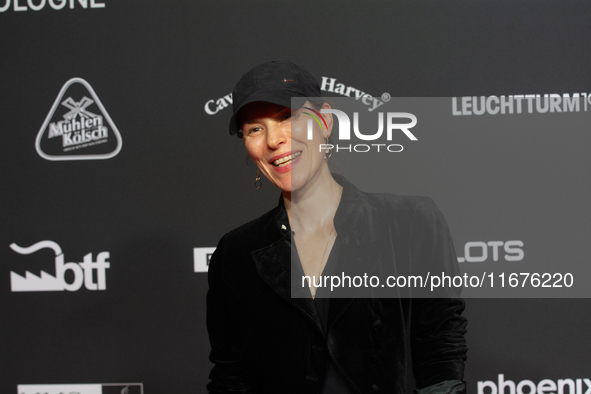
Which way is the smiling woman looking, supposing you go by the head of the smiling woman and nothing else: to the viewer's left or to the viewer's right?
to the viewer's left

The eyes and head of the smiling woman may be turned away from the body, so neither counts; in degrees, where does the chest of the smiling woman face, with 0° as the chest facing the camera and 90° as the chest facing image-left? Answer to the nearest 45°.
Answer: approximately 0°
